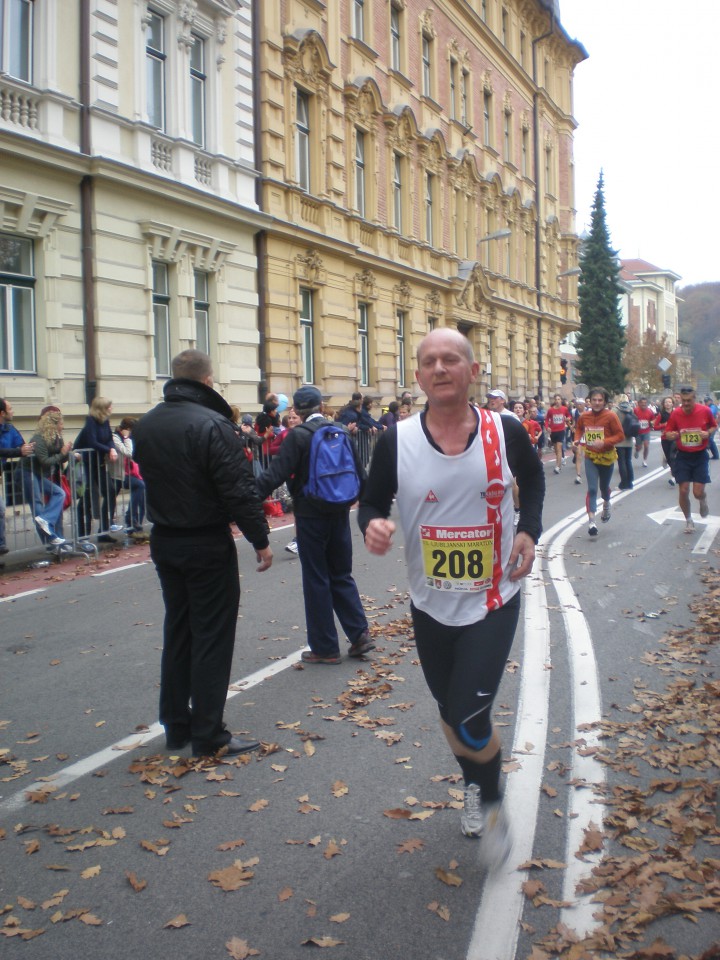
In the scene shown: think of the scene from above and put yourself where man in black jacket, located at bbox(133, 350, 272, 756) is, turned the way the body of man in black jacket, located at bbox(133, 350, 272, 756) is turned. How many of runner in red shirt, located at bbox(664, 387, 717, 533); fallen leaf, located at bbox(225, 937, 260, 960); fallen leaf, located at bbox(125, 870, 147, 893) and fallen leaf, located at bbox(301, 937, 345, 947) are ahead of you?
1

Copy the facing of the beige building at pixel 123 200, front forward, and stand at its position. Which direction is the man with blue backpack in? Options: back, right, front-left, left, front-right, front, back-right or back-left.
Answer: front-right

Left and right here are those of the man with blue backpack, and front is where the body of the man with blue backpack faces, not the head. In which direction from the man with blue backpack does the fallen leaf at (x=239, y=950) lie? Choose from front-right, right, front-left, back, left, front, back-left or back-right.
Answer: back-left

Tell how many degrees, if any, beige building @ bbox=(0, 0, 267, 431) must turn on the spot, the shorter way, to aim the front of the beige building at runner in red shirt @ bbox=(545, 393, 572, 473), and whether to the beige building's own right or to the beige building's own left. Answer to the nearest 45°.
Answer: approximately 90° to the beige building's own left

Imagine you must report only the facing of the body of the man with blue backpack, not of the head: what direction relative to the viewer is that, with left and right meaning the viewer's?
facing away from the viewer and to the left of the viewer

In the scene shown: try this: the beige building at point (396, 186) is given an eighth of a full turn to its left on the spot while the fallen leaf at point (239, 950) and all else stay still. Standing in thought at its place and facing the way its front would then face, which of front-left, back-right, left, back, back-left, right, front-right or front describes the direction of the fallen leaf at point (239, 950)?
right

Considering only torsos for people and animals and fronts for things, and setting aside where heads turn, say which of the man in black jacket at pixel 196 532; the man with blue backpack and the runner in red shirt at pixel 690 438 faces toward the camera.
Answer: the runner in red shirt

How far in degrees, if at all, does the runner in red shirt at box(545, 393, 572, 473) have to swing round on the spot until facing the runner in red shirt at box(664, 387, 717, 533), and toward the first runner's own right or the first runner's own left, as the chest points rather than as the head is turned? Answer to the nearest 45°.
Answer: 0° — they already face them

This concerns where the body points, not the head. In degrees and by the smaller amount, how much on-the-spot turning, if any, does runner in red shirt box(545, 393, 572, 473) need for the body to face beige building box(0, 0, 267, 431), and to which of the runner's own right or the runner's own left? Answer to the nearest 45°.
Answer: approximately 45° to the runner's own right

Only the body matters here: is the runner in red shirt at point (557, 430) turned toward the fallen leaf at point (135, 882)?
yes

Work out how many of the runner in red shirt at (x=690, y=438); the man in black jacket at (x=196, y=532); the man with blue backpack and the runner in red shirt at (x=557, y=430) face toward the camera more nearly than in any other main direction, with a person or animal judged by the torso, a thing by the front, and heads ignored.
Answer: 2

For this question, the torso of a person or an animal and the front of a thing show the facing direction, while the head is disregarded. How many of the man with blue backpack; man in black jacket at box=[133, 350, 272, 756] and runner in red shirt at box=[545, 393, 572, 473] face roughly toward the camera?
1

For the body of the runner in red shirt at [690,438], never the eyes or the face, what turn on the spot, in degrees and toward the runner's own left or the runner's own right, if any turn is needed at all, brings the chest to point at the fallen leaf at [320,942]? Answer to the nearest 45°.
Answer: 0° — they already face it

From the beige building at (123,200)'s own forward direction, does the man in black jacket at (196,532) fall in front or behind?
in front
